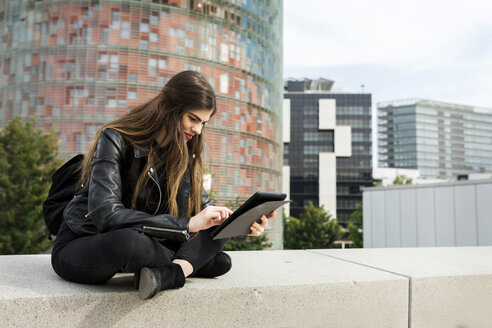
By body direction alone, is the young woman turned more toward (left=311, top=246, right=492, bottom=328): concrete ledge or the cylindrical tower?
the concrete ledge

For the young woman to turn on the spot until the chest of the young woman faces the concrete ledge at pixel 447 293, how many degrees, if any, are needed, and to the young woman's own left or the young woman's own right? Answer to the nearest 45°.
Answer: approximately 45° to the young woman's own left

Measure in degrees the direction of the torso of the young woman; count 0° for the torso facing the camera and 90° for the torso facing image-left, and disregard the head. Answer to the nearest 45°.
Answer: approximately 315°

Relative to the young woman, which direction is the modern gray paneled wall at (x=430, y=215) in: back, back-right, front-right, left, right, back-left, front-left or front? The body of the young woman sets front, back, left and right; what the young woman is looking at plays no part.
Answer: left

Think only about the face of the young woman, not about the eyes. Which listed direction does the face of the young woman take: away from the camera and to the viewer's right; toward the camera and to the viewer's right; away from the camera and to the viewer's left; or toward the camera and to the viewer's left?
toward the camera and to the viewer's right

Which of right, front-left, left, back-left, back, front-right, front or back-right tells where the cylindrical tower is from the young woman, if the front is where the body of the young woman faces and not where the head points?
back-left
